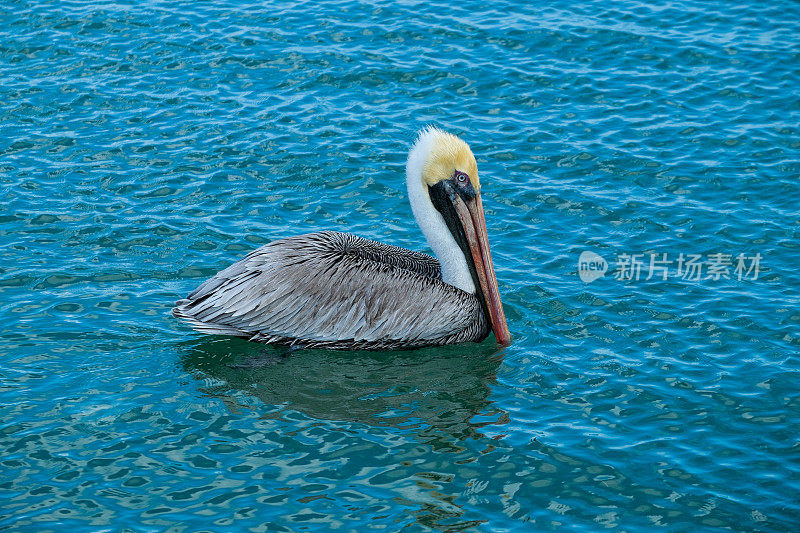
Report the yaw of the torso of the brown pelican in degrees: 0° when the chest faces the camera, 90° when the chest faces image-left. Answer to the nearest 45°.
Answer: approximately 270°
